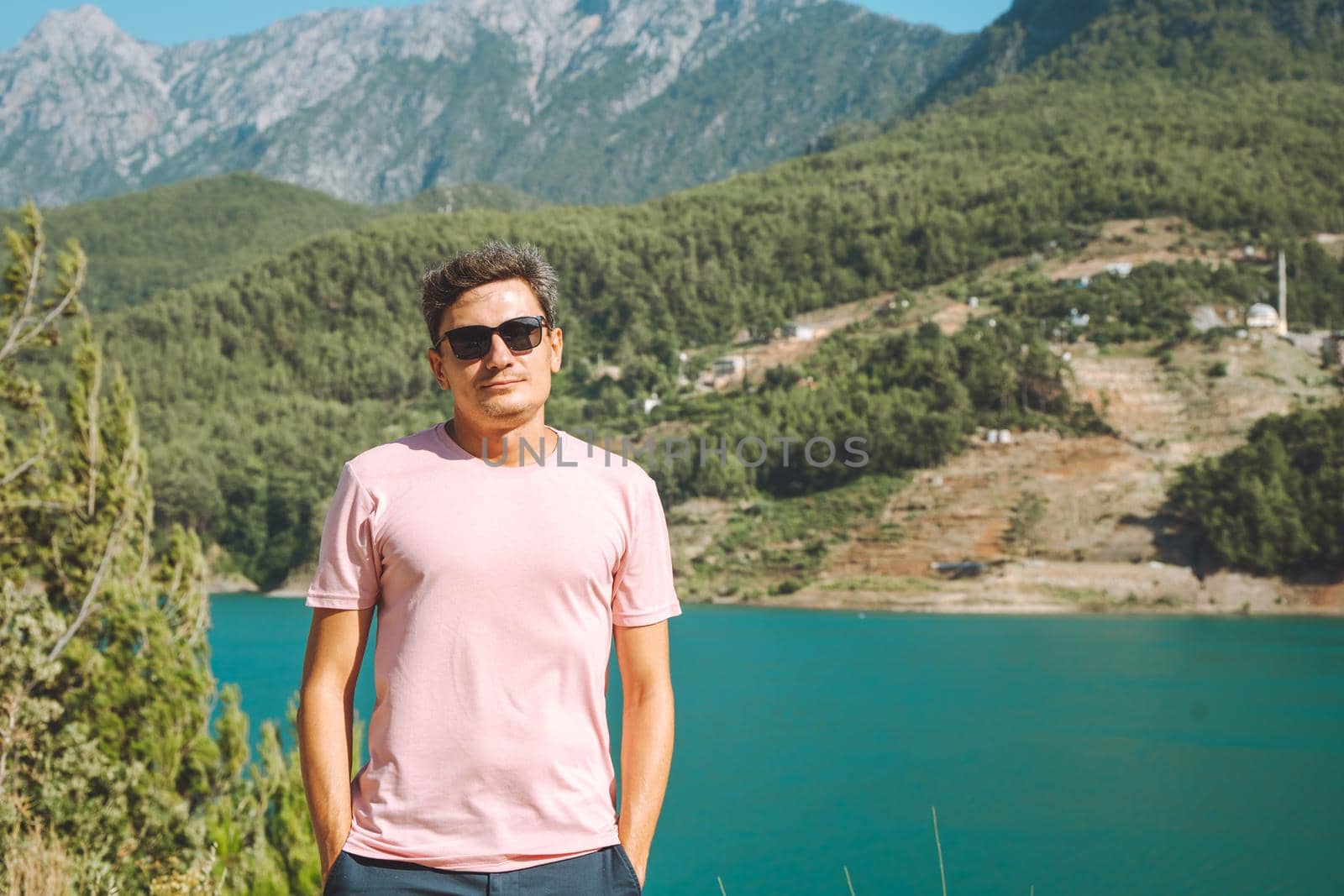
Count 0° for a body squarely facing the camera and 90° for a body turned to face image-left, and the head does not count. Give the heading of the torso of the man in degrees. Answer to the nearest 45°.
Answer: approximately 0°
